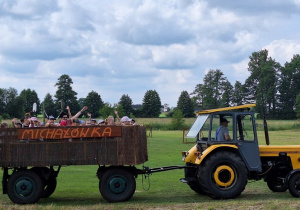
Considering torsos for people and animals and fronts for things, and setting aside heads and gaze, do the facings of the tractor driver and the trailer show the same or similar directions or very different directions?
same or similar directions

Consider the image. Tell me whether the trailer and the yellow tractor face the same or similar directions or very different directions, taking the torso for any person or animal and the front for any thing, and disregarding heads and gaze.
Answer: same or similar directions

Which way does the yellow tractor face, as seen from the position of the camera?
facing to the right of the viewer

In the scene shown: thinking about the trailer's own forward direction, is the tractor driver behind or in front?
in front

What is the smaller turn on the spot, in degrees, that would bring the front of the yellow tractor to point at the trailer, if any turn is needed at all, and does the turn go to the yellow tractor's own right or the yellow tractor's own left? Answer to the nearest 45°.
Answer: approximately 180°

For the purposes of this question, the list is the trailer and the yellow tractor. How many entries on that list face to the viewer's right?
2

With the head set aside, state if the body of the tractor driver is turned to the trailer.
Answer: no

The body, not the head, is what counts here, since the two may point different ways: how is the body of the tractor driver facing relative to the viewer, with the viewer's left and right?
facing to the right of the viewer

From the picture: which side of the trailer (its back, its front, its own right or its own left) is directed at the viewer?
right
